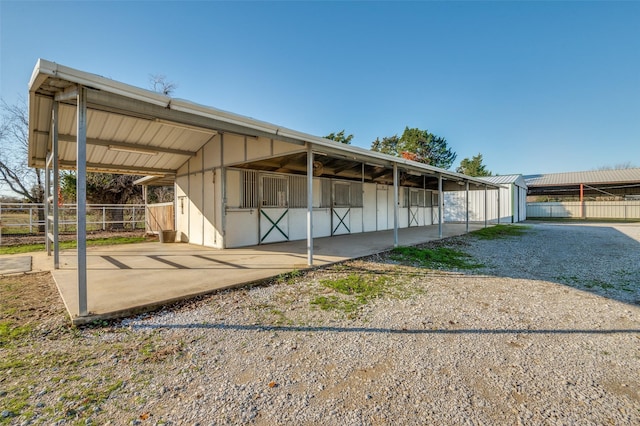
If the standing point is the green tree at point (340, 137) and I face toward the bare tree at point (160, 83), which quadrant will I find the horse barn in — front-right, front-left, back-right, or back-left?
front-left

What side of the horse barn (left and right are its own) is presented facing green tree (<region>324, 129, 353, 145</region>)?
left

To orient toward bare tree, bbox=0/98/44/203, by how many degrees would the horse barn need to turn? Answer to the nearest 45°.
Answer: approximately 180°

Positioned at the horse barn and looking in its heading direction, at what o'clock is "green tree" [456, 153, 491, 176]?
The green tree is roughly at 9 o'clock from the horse barn.

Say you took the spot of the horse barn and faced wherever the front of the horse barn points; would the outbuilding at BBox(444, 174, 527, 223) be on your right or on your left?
on your left

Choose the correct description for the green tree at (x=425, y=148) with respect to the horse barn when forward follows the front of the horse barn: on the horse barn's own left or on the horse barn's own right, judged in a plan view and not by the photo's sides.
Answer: on the horse barn's own left
